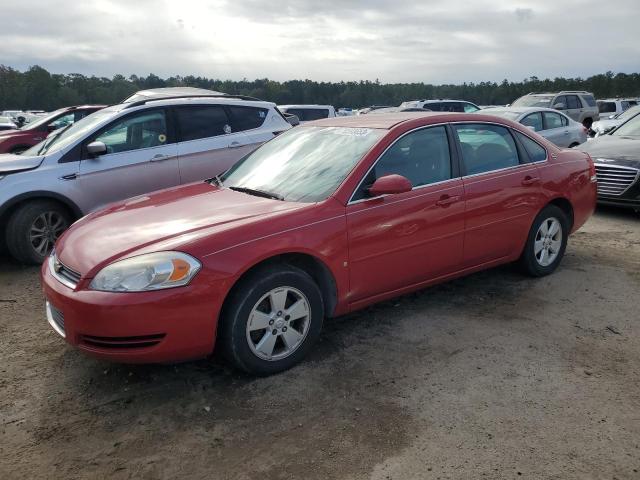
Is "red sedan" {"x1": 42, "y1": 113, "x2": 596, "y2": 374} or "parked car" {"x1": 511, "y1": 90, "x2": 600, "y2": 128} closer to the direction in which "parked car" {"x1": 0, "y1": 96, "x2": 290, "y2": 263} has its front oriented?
the red sedan

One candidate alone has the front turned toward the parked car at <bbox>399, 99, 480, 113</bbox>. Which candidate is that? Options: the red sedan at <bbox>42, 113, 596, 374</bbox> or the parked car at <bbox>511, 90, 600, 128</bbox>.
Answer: the parked car at <bbox>511, 90, 600, 128</bbox>

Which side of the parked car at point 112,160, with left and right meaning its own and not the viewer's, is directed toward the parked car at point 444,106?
back

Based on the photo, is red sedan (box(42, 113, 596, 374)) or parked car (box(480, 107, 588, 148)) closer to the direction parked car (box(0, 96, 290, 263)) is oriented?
the red sedan

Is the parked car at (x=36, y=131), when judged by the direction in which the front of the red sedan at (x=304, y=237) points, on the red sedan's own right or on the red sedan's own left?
on the red sedan's own right

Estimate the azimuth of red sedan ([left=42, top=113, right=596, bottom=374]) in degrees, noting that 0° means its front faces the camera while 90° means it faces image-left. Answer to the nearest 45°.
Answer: approximately 45°

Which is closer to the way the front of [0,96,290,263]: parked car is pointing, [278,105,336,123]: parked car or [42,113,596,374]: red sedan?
the red sedan

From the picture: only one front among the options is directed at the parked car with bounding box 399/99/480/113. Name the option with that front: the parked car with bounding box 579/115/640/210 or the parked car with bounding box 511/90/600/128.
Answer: the parked car with bounding box 511/90/600/128

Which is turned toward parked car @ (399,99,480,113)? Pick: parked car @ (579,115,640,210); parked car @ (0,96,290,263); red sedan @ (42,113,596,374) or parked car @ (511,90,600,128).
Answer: parked car @ (511,90,600,128)
